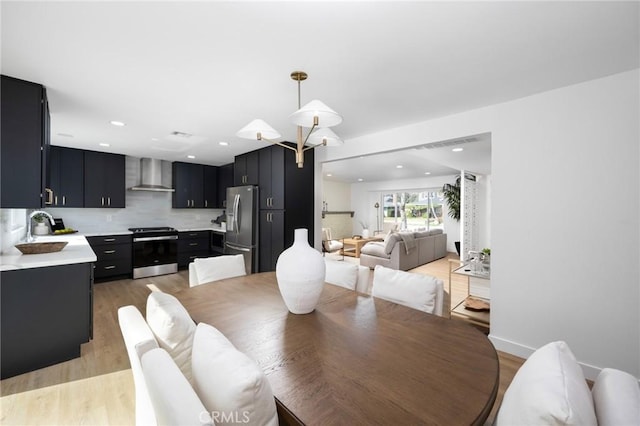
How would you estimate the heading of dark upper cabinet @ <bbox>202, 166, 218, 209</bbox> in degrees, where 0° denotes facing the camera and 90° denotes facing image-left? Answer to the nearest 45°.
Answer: approximately 0°

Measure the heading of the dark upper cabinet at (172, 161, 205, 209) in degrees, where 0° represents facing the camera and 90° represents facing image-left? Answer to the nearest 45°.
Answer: approximately 0°

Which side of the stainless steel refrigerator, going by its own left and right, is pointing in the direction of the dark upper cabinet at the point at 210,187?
right

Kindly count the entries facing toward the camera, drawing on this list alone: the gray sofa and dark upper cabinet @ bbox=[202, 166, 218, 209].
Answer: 1

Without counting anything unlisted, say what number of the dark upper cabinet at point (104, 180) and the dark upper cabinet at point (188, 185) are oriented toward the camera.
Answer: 2

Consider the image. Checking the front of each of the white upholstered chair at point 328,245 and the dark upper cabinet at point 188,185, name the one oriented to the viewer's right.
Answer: the white upholstered chair
